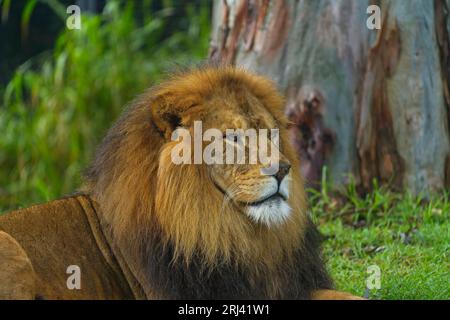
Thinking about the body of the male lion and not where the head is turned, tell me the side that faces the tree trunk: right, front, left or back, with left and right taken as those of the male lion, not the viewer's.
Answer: left

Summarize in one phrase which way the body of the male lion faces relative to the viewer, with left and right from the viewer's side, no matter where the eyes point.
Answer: facing the viewer and to the right of the viewer
